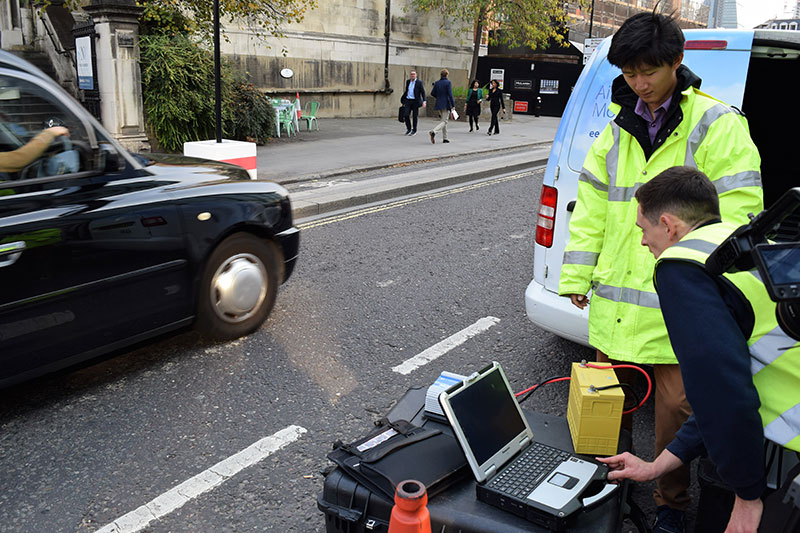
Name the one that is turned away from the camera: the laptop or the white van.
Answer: the white van

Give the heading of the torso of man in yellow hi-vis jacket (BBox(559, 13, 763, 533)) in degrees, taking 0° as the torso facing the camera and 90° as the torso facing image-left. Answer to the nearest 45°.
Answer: approximately 45°

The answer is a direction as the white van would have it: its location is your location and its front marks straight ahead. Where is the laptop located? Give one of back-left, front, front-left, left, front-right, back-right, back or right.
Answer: back

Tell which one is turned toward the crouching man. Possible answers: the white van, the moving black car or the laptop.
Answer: the laptop

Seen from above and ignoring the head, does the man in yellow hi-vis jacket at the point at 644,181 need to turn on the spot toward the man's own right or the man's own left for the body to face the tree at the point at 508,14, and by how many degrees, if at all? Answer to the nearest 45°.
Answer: approximately 135° to the man's own right

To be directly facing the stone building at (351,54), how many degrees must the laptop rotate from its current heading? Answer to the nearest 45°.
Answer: approximately 135° to its left

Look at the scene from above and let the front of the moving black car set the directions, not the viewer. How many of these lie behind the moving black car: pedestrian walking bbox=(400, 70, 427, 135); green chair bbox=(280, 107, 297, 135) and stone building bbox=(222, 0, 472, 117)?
0

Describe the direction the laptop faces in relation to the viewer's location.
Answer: facing the viewer and to the right of the viewer

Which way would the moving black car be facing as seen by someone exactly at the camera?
facing away from the viewer and to the right of the viewer

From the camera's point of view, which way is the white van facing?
away from the camera

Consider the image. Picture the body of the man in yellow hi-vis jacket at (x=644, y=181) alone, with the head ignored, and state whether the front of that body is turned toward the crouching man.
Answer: no

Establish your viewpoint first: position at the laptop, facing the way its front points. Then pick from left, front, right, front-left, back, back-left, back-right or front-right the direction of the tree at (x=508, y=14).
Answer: back-left

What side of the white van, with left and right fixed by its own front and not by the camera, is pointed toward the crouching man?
back

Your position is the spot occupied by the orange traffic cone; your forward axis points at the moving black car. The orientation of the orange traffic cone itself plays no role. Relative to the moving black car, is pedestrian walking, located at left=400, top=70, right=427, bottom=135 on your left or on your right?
right

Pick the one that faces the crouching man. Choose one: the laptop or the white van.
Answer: the laptop

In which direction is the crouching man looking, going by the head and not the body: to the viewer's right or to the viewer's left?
to the viewer's left

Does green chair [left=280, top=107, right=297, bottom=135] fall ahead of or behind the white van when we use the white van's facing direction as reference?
ahead
